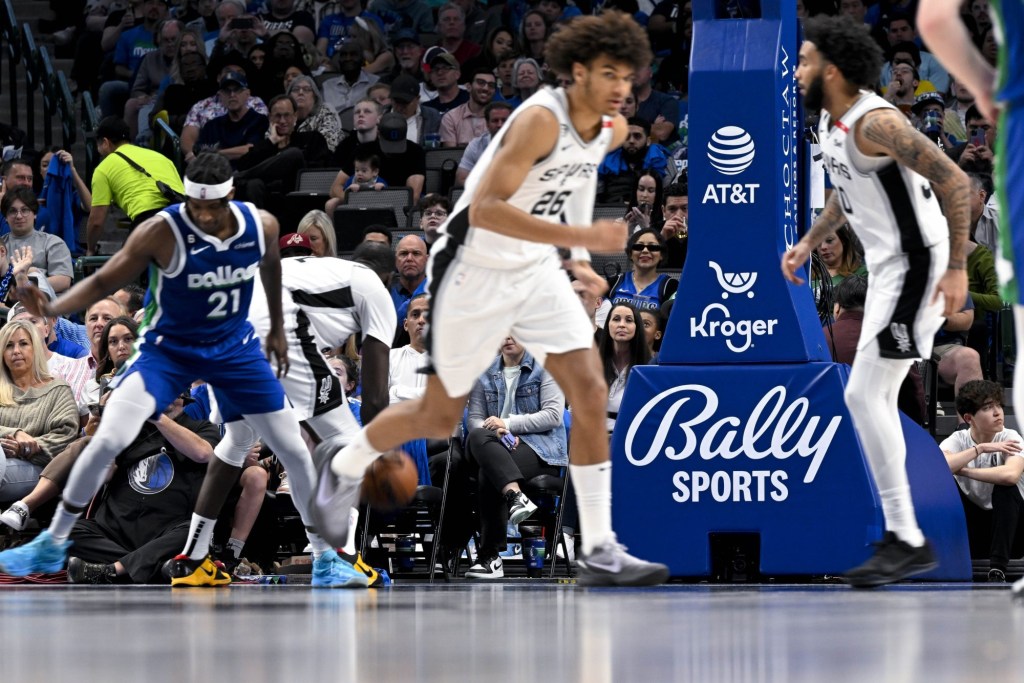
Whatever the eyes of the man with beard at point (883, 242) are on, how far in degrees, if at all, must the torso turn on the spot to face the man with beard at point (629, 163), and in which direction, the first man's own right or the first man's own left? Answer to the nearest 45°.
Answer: approximately 90° to the first man's own right

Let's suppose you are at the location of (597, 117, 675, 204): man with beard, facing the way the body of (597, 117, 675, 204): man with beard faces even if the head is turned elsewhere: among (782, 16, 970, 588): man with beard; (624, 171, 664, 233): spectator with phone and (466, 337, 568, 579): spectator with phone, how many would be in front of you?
3

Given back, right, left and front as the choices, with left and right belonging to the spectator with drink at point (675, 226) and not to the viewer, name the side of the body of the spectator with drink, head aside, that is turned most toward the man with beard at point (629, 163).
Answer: back

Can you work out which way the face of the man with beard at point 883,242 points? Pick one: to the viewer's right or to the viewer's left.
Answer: to the viewer's left

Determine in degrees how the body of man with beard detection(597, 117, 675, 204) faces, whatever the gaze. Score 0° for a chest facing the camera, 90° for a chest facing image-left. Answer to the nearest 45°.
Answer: approximately 0°

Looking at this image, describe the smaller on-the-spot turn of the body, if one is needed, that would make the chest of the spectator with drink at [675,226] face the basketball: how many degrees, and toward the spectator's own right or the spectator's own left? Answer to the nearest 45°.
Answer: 0° — they already face it

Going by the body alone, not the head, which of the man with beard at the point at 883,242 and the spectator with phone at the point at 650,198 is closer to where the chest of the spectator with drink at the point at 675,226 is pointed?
the man with beard

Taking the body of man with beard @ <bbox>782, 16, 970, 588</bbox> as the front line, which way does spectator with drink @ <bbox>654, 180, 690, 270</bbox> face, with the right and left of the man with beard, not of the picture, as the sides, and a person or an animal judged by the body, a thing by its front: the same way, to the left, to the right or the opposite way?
to the left
